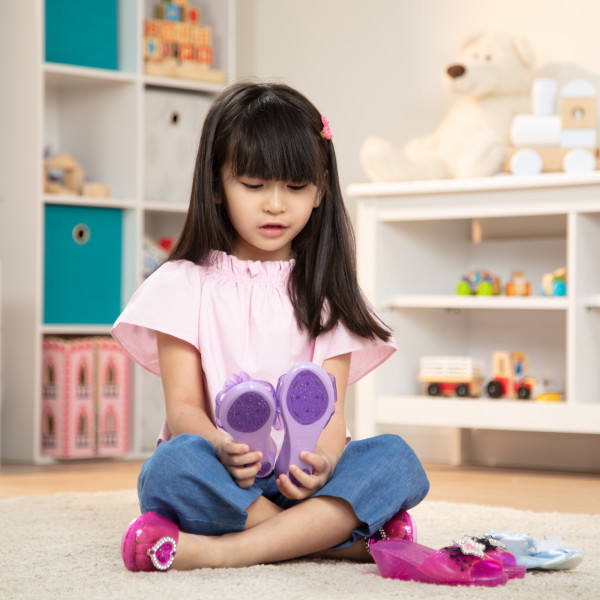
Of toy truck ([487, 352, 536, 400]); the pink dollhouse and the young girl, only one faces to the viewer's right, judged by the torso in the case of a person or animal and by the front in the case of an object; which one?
the toy truck

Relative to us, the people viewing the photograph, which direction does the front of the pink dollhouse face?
facing the viewer

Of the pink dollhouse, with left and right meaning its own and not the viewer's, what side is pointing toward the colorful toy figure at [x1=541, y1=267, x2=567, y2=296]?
left

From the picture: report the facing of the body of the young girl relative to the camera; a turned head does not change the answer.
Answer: toward the camera

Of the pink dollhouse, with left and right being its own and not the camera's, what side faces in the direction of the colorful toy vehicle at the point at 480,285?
left

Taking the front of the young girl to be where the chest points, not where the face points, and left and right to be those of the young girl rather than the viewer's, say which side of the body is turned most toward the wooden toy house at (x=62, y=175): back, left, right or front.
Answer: back

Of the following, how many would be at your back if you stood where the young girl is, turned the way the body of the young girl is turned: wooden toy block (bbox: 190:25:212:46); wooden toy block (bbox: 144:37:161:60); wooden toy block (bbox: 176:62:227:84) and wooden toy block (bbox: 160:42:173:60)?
4

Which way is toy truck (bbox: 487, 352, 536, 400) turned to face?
to the viewer's right

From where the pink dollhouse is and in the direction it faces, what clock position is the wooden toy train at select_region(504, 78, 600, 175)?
The wooden toy train is roughly at 10 o'clock from the pink dollhouse.

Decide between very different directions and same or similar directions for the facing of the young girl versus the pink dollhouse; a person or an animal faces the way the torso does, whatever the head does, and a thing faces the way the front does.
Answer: same or similar directions
